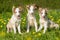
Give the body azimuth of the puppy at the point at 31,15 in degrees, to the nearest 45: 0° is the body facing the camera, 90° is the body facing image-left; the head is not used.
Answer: approximately 0°

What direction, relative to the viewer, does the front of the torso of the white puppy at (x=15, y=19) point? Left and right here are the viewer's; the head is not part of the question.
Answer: facing the viewer and to the right of the viewer

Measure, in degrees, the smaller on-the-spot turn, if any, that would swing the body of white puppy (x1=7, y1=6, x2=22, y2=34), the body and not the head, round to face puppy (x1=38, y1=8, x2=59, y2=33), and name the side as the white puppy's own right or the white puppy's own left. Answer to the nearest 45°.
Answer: approximately 45° to the white puppy's own left
